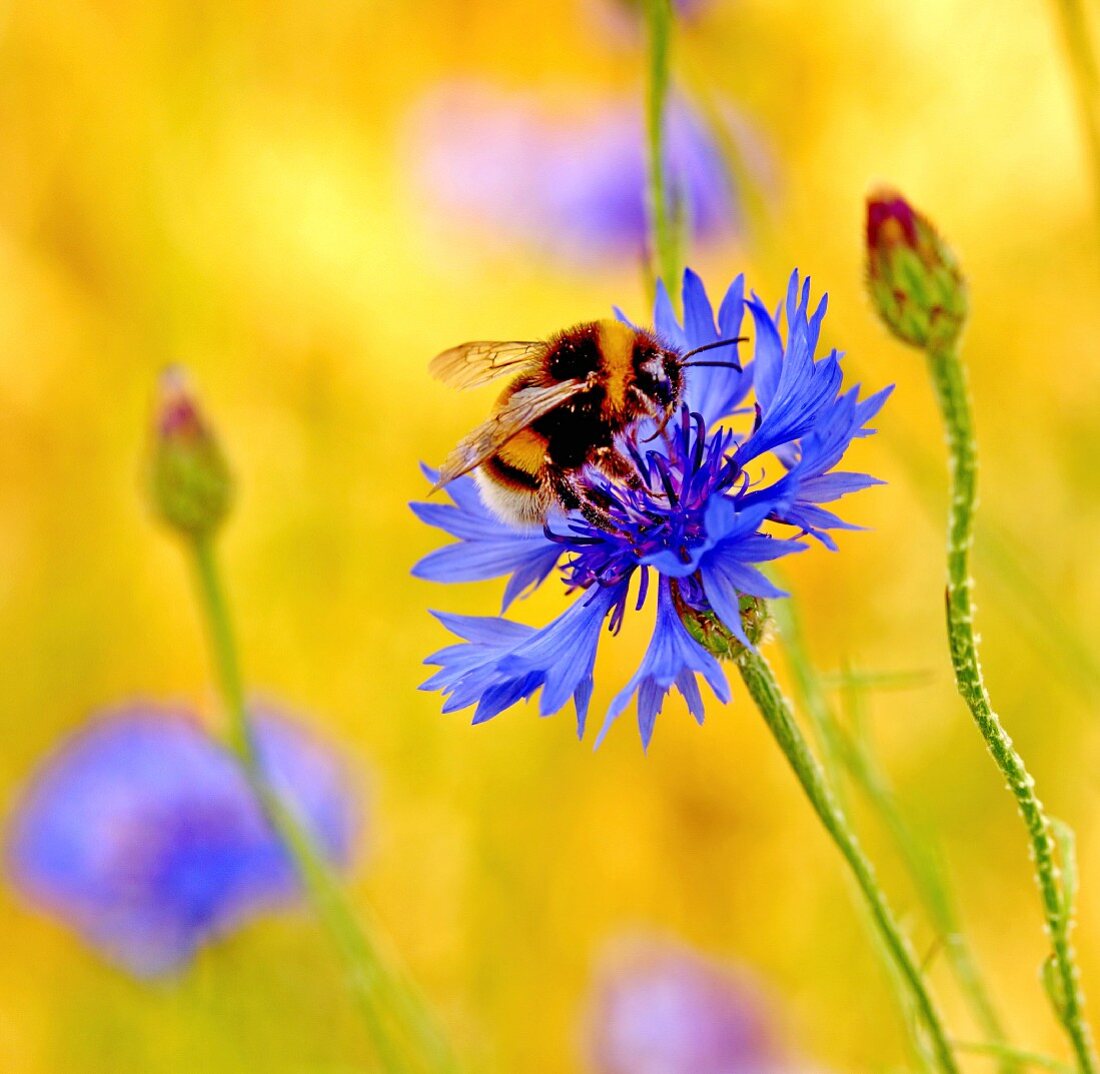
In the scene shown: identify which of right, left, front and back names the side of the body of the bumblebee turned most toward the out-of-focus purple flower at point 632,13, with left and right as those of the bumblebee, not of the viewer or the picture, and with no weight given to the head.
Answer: left

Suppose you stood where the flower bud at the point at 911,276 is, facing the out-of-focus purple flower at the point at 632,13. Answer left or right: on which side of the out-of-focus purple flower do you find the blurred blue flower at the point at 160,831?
left

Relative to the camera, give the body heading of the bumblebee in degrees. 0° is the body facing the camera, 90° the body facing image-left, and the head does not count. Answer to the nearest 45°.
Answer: approximately 270°

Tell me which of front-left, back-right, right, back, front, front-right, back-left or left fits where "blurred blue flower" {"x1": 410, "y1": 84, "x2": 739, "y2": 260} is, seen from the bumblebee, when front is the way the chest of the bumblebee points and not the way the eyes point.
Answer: left
